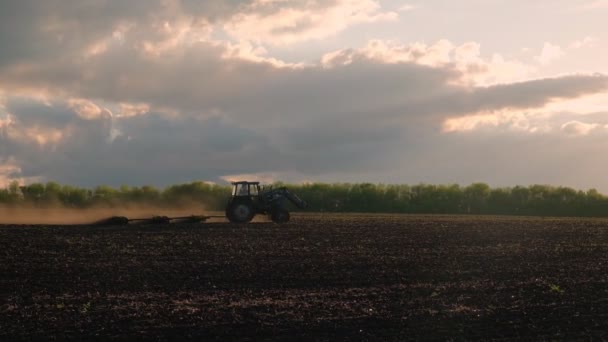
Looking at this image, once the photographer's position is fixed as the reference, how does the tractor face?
facing to the right of the viewer

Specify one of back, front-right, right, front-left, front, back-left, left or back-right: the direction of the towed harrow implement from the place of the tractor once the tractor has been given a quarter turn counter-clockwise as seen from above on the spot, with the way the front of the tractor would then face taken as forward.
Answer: left

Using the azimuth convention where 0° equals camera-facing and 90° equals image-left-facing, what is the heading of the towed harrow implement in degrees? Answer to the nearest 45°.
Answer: approximately 270°
